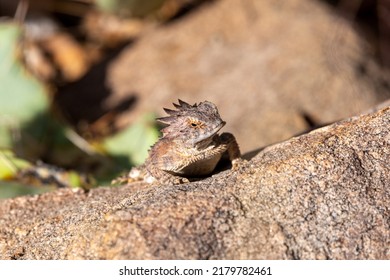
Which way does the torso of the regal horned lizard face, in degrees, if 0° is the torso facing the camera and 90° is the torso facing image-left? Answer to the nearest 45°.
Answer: approximately 315°

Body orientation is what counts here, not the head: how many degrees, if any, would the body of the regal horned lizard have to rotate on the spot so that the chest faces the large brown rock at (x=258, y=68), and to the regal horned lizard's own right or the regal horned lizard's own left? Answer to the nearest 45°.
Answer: approximately 90° to the regal horned lizard's own left
